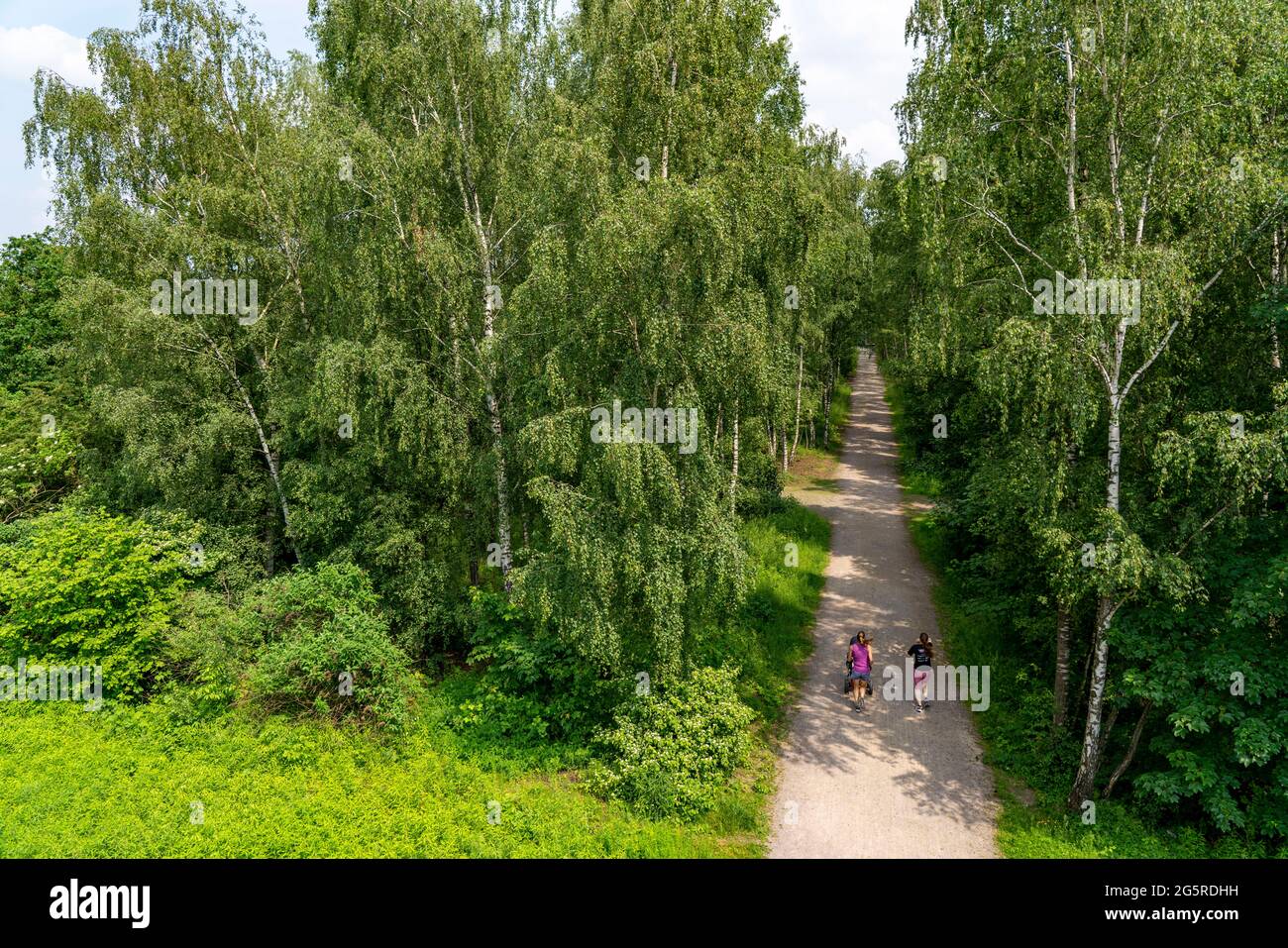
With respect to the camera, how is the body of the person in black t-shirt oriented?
away from the camera

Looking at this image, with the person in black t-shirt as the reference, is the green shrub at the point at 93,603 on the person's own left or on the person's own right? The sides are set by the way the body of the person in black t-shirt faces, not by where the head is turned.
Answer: on the person's own left

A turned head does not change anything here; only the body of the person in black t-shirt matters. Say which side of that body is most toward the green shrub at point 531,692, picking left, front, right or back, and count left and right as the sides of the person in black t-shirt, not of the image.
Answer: left

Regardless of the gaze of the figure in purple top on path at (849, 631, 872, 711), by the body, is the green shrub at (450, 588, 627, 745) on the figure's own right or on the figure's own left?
on the figure's own left

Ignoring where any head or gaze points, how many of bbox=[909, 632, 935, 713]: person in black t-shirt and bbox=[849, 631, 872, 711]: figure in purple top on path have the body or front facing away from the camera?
2

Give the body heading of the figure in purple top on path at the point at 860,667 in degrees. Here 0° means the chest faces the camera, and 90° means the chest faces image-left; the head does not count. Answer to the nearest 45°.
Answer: approximately 180°
